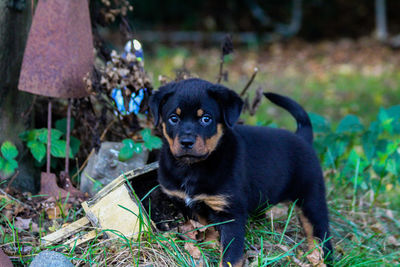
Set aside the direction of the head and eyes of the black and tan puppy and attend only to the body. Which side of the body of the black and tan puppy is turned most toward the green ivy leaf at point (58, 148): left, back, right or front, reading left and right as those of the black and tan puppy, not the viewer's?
right

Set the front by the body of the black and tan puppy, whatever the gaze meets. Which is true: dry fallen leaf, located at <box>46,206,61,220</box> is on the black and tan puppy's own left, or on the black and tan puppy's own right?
on the black and tan puppy's own right

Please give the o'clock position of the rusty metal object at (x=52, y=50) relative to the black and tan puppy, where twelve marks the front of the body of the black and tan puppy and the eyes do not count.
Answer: The rusty metal object is roughly at 2 o'clock from the black and tan puppy.

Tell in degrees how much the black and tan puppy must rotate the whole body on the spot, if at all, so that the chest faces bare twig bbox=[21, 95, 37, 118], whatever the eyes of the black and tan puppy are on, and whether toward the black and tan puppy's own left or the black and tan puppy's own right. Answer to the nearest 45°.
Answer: approximately 90° to the black and tan puppy's own right

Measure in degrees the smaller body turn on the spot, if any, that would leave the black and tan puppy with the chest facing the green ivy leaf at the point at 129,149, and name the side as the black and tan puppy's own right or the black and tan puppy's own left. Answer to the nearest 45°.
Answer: approximately 90° to the black and tan puppy's own right

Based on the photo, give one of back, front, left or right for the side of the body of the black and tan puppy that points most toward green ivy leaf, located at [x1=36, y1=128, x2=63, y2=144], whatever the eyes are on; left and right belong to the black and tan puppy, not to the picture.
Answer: right

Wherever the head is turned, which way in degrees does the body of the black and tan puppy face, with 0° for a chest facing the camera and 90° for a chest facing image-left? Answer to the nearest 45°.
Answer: approximately 45°

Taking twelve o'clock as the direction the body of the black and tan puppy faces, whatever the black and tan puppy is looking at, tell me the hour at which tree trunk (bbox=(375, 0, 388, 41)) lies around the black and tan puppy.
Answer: The tree trunk is roughly at 5 o'clock from the black and tan puppy.

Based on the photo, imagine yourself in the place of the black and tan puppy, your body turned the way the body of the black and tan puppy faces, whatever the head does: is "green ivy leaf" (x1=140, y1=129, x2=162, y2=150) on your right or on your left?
on your right
